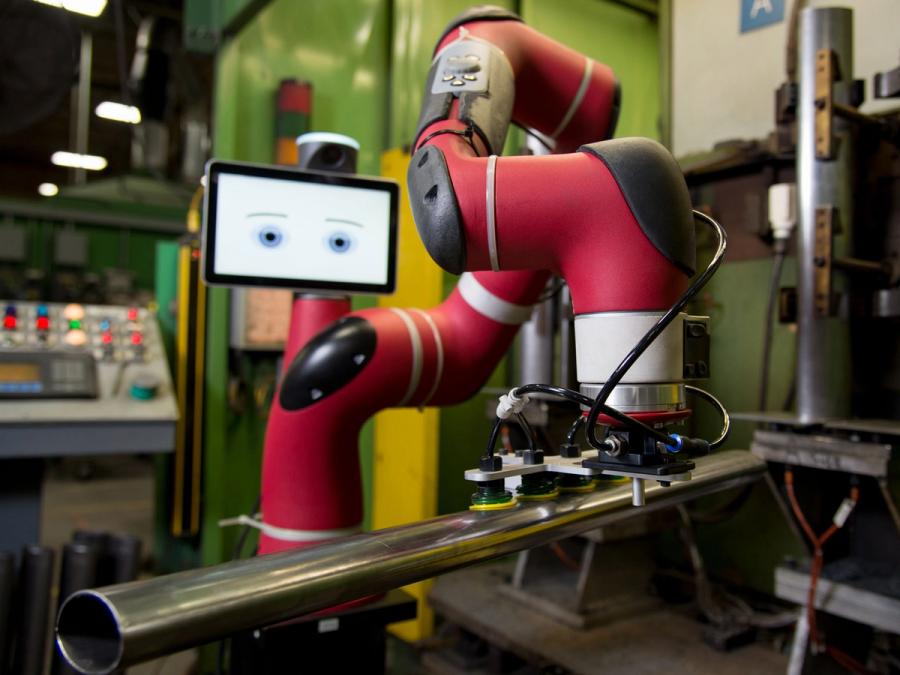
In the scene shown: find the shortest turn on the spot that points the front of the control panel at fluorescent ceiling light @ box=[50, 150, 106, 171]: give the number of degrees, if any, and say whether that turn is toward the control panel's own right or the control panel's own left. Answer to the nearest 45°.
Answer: approximately 180°

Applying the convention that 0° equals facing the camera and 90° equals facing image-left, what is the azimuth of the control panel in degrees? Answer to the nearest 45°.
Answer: approximately 0°

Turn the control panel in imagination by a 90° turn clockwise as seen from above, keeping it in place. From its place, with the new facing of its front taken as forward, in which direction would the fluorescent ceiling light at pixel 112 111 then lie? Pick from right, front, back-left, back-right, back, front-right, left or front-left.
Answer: right

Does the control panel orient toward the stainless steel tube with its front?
yes

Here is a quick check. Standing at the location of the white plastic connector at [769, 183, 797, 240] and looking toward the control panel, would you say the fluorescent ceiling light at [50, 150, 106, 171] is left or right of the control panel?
right
